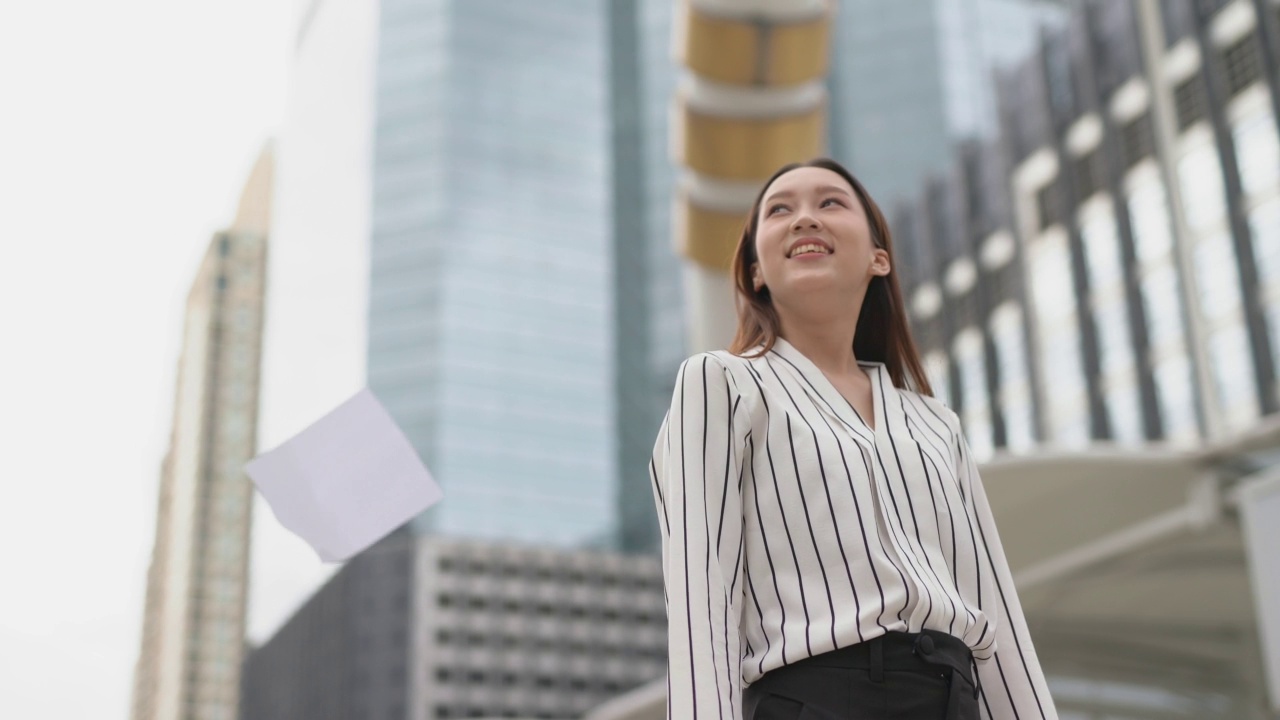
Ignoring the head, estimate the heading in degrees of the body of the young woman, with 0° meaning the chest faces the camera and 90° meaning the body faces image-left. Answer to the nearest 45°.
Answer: approximately 315°
